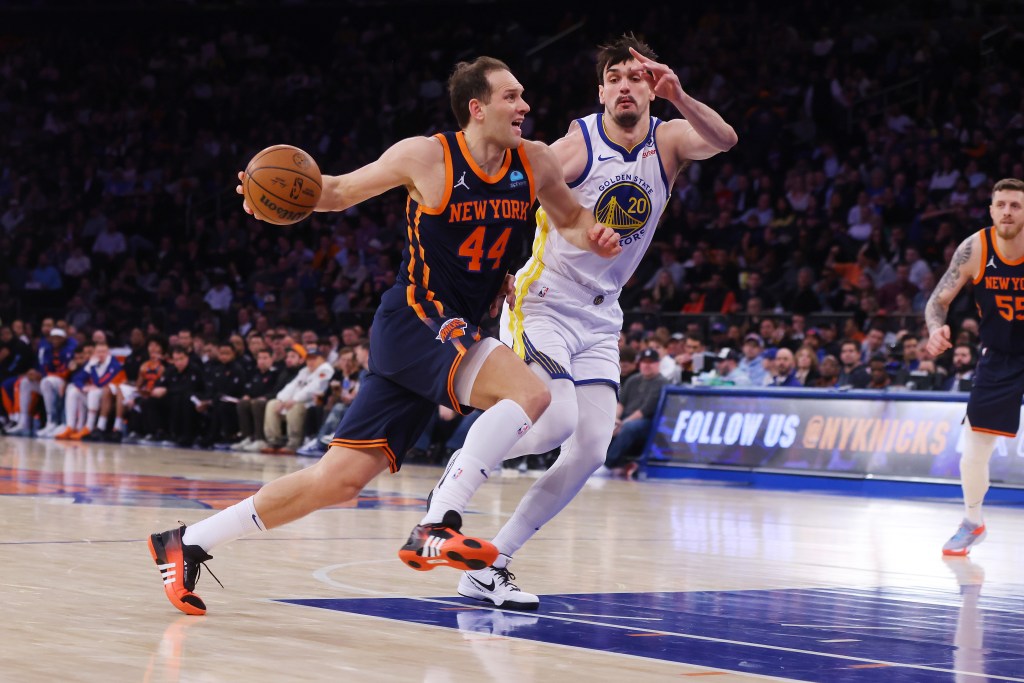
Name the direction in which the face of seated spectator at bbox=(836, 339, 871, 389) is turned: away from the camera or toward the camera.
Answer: toward the camera

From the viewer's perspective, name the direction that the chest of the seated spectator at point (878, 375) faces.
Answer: toward the camera

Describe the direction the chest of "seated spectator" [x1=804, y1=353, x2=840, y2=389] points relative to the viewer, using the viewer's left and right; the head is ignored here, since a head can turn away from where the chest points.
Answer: facing the viewer

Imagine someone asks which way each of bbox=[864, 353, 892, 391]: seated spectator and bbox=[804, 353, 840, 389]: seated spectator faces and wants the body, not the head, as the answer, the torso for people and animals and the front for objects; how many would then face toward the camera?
2

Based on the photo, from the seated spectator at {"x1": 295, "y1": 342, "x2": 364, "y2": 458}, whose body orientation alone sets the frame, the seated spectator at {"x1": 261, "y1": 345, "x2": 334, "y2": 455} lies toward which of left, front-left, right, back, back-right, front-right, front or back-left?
right

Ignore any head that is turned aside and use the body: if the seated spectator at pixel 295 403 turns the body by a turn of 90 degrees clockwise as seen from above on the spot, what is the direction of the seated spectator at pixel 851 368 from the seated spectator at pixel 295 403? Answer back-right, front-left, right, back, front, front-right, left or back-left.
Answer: back

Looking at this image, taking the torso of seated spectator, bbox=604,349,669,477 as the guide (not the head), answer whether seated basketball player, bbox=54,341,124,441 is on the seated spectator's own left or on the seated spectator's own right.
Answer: on the seated spectator's own right

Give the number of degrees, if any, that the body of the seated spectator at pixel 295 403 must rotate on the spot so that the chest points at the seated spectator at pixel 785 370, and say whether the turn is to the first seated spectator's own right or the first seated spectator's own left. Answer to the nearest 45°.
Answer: approximately 90° to the first seated spectator's own left

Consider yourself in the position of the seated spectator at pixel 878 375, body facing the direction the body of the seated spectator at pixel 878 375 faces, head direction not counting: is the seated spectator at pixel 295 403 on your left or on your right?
on your right

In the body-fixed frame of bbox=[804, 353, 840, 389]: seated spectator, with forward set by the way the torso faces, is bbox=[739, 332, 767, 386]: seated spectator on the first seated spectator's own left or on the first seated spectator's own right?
on the first seated spectator's own right

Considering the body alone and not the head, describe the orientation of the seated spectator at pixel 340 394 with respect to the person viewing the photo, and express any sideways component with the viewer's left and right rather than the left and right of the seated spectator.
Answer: facing the viewer and to the left of the viewer

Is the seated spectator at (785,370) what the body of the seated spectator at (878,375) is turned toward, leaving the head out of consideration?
no

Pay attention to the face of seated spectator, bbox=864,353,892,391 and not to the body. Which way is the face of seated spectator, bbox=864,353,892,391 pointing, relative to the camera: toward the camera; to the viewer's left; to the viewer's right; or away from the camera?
toward the camera

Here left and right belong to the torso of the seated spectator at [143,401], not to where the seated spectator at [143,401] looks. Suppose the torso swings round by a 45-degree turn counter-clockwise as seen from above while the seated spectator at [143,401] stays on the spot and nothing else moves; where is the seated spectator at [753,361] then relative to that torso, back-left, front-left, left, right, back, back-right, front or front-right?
front-left

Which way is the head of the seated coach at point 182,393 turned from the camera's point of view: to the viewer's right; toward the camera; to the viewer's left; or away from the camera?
toward the camera

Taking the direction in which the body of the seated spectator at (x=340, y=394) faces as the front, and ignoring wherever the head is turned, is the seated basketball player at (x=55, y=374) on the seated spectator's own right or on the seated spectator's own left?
on the seated spectator's own right

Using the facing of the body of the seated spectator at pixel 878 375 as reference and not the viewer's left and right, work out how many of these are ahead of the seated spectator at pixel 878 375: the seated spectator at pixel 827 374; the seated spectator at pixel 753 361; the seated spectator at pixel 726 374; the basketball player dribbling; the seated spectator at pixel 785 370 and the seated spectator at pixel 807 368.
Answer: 1

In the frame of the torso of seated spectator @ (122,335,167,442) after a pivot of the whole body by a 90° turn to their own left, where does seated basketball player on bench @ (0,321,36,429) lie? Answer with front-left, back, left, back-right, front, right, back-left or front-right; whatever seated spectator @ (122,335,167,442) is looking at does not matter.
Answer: back

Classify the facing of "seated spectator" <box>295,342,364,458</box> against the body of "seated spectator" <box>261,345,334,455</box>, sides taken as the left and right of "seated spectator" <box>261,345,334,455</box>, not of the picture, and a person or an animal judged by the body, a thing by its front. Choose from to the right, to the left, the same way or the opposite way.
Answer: the same way

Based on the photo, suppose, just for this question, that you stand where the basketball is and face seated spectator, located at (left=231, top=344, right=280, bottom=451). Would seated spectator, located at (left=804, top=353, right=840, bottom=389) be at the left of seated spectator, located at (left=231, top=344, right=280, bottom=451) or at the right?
right

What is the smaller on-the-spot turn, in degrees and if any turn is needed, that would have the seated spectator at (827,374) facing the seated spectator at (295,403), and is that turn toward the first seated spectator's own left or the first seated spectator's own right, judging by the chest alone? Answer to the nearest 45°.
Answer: approximately 90° to the first seated spectator's own right
